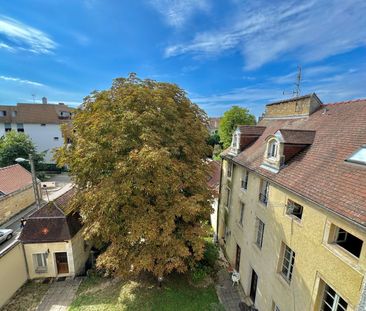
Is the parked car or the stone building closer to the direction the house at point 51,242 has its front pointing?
the stone building

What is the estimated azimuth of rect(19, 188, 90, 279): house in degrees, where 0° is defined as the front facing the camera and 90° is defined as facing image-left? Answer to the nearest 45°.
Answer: approximately 0°

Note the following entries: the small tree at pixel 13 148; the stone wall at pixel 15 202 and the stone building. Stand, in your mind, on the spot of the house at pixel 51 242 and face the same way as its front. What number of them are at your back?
2

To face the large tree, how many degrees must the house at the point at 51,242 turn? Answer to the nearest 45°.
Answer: approximately 45° to its left

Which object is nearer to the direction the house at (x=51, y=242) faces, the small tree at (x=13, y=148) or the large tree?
the large tree

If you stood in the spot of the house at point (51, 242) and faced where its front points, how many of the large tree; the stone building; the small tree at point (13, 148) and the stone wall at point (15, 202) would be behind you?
2

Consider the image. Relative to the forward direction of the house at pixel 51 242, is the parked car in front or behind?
behind

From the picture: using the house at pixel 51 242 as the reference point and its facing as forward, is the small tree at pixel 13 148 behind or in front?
behind

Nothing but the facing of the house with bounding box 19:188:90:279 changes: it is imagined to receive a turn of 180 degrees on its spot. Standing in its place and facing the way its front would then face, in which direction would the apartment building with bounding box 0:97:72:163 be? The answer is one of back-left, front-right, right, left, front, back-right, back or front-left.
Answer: front

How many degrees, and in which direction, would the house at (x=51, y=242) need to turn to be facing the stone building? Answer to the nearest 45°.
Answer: approximately 45° to its left

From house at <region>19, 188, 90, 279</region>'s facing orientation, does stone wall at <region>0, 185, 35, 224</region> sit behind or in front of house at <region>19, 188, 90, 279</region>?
behind

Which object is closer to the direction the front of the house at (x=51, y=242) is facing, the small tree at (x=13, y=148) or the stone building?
the stone building

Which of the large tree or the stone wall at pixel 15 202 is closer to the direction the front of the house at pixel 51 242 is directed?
the large tree
